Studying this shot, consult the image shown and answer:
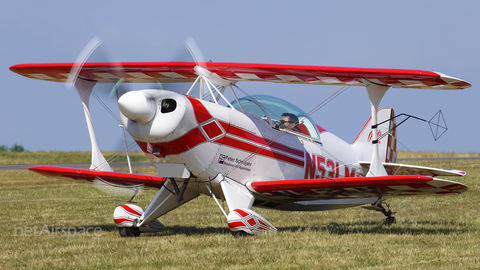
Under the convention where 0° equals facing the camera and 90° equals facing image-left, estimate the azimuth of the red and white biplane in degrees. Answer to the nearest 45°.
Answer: approximately 45°

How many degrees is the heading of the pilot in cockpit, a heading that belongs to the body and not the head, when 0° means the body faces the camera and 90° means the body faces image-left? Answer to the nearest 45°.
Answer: approximately 45°
